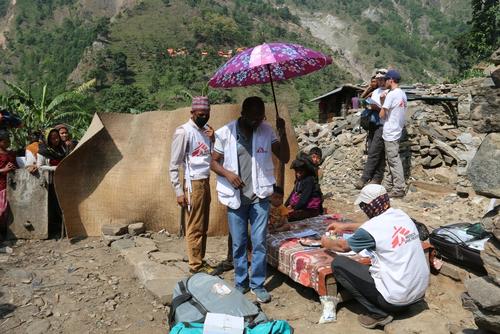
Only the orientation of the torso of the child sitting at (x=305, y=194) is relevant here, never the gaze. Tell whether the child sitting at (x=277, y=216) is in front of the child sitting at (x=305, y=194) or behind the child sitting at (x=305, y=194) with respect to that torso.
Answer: in front

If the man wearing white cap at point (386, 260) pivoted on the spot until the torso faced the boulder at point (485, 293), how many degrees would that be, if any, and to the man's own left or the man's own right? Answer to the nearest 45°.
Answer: approximately 180°

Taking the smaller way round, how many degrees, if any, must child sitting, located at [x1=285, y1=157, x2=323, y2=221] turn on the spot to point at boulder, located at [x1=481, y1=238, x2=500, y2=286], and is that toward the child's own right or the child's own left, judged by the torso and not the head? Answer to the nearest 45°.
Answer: approximately 90° to the child's own left

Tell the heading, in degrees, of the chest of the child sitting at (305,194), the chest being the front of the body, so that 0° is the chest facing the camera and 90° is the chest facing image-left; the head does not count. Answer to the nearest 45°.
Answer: approximately 45°

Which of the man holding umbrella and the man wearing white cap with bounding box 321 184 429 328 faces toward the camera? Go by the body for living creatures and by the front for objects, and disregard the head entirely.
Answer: the man holding umbrella

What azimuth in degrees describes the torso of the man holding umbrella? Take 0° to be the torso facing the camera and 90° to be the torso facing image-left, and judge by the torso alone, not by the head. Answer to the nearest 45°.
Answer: approximately 0°

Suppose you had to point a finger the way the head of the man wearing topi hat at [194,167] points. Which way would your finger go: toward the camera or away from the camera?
toward the camera

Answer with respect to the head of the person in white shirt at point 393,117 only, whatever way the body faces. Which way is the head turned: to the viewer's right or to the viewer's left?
to the viewer's left

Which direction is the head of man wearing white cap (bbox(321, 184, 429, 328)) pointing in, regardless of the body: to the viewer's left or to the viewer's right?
to the viewer's left

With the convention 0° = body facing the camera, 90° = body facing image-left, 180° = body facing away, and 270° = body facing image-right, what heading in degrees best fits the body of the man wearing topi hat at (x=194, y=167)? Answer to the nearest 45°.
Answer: approximately 315°

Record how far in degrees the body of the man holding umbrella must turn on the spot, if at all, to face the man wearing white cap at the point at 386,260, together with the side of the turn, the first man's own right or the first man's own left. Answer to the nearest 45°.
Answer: approximately 45° to the first man's own left

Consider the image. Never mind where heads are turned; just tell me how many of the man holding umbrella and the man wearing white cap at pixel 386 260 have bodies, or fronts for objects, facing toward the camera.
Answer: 1

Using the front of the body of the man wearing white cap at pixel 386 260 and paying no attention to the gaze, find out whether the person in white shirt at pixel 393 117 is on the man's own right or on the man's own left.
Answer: on the man's own right

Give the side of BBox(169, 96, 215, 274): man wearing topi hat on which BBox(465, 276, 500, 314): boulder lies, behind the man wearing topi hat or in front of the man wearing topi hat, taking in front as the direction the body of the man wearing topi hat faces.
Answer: in front

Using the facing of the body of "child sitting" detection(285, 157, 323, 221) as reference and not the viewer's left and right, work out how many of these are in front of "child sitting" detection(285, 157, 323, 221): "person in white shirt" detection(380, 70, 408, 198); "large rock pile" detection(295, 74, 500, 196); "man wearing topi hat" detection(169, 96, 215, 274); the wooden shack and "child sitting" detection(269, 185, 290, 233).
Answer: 2

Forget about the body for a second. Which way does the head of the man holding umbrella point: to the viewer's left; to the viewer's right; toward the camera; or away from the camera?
toward the camera

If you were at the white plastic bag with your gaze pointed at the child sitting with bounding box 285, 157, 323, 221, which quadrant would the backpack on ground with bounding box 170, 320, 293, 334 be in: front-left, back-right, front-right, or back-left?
back-left

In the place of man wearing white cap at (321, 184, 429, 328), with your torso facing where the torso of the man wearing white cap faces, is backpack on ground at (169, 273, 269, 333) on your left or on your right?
on your left

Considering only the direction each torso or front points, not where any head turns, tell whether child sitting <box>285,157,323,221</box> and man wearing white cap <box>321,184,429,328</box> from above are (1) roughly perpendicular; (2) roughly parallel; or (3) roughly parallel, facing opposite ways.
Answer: roughly perpendicular

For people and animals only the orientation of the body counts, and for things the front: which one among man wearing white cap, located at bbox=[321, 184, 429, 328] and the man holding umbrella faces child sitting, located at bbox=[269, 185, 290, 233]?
the man wearing white cap

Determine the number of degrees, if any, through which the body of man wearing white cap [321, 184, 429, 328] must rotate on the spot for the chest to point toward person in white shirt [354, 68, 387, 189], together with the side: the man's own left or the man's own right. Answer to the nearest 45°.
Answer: approximately 45° to the man's own right
